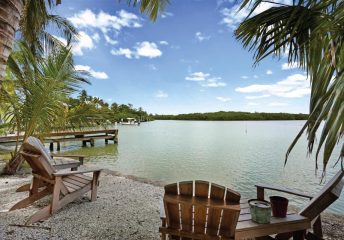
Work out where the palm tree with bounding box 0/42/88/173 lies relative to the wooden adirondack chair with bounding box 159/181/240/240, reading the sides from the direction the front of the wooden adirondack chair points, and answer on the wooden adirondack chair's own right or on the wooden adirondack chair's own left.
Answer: on the wooden adirondack chair's own left

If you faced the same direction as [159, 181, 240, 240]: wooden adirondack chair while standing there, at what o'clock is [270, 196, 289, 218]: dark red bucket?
The dark red bucket is roughly at 2 o'clock from the wooden adirondack chair.

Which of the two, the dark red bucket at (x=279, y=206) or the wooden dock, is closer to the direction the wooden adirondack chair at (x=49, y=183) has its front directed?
the wooden dock

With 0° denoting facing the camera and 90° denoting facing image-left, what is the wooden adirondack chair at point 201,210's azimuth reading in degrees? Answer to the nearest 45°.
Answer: approximately 180°

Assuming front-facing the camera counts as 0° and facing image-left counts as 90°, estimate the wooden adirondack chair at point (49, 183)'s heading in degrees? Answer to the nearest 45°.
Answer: approximately 225°

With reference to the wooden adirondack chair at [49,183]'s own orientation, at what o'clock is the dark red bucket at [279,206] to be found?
The dark red bucket is roughly at 3 o'clock from the wooden adirondack chair.
